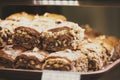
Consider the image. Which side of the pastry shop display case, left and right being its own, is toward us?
front
